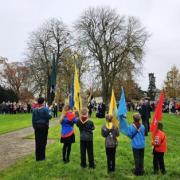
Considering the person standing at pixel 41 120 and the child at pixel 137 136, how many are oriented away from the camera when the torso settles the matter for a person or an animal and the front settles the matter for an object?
2

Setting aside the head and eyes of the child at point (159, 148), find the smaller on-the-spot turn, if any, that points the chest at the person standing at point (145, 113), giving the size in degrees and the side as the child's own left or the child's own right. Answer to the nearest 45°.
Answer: approximately 45° to the child's own right

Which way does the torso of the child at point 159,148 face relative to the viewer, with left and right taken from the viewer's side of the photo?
facing away from the viewer and to the left of the viewer

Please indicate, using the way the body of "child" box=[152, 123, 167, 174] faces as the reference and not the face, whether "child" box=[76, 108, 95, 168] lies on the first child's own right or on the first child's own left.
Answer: on the first child's own left

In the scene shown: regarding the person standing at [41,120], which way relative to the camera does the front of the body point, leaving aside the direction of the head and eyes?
away from the camera

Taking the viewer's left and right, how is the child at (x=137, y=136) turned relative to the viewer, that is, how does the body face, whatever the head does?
facing away from the viewer

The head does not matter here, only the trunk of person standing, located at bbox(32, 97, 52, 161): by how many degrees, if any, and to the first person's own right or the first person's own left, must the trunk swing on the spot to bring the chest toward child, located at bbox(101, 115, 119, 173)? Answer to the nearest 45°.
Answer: approximately 135° to the first person's own right

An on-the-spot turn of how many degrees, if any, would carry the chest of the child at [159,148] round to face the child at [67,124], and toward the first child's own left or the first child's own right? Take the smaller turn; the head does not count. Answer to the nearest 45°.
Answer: approximately 45° to the first child's own left

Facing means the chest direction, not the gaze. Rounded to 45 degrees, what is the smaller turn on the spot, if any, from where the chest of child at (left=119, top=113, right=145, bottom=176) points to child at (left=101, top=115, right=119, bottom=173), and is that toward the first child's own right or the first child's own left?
approximately 90° to the first child's own left

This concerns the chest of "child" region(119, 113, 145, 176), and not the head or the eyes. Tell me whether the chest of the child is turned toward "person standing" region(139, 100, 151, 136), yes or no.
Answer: yes
